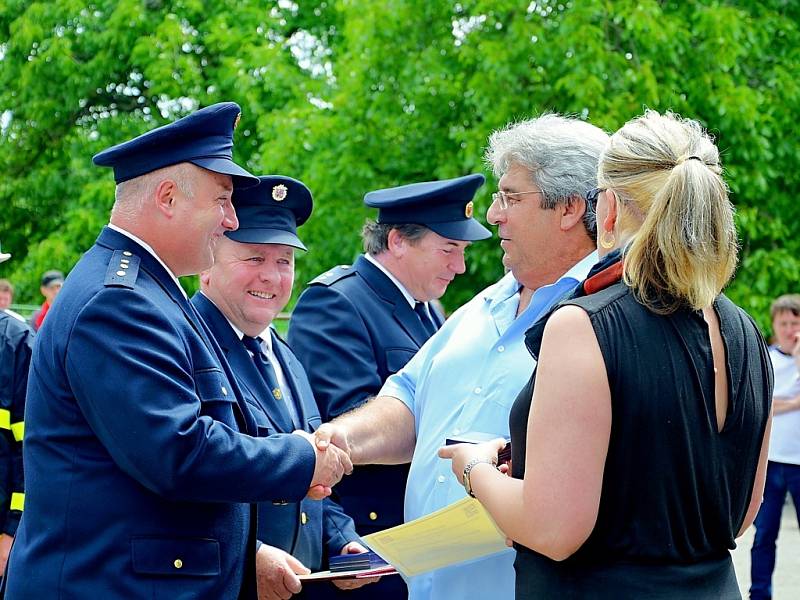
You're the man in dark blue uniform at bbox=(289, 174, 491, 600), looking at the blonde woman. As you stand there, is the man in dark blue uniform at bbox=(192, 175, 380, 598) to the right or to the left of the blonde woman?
right

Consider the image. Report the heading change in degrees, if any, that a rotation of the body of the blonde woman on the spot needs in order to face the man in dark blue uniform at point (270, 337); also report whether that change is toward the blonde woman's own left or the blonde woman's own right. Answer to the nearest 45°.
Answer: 0° — they already face them

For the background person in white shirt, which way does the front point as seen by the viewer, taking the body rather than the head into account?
toward the camera

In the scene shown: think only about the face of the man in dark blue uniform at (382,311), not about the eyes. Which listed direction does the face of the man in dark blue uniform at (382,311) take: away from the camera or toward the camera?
toward the camera

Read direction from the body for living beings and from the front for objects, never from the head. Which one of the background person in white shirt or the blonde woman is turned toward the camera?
the background person in white shirt

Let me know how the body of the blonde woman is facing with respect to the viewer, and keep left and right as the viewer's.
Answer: facing away from the viewer and to the left of the viewer

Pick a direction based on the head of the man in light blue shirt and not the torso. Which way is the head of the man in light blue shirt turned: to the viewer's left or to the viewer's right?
to the viewer's left

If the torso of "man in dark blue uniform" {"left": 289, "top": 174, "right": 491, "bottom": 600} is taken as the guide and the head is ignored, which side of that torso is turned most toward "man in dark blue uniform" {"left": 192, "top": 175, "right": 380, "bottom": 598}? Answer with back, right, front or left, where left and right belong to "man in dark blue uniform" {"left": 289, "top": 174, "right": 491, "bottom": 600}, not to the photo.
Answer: right

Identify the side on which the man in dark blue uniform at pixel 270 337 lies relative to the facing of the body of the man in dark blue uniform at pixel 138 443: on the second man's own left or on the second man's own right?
on the second man's own left

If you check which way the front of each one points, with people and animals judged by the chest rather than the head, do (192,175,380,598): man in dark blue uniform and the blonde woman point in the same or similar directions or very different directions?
very different directions

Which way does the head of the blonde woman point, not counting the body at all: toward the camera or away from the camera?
away from the camera

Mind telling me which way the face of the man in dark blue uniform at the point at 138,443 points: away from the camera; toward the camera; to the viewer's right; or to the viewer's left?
to the viewer's right

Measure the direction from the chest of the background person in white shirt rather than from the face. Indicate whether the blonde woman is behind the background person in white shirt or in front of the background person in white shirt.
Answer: in front

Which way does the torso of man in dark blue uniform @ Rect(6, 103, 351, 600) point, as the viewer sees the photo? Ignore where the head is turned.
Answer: to the viewer's right

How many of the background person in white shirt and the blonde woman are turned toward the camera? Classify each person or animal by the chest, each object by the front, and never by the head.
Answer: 1

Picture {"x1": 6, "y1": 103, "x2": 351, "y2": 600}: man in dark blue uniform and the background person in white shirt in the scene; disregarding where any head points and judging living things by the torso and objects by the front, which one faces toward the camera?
the background person in white shirt

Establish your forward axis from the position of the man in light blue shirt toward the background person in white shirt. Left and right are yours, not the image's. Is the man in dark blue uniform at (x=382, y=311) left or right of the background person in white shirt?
left

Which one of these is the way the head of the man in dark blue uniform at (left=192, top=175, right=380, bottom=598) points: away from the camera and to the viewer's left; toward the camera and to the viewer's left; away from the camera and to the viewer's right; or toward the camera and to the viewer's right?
toward the camera and to the viewer's right

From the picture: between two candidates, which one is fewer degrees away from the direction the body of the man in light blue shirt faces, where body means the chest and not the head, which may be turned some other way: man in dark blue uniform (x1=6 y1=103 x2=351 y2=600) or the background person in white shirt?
the man in dark blue uniform
